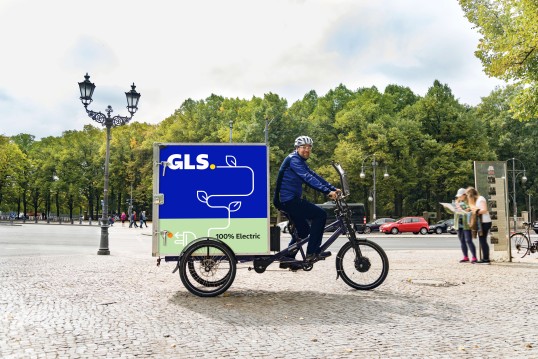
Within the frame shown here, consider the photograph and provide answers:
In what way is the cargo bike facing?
to the viewer's right

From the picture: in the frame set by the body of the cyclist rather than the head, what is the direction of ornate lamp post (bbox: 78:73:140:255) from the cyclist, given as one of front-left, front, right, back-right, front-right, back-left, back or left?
back-left

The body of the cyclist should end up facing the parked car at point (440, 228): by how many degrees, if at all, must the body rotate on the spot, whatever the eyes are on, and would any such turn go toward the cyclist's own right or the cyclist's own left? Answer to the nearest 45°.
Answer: approximately 90° to the cyclist's own left

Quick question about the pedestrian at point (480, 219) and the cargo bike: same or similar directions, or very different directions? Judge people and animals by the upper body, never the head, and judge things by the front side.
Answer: very different directions

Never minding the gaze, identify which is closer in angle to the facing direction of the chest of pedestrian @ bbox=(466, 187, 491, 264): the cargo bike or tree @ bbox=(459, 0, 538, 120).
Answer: the cargo bike

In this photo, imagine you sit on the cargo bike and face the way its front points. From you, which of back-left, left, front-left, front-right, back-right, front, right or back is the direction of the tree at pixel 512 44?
front-left

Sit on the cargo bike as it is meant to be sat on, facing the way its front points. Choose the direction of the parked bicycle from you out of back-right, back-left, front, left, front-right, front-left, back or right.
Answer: front-left

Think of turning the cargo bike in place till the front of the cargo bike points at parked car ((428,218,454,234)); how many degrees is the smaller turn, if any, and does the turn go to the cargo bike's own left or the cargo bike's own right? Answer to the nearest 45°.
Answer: approximately 90° to the cargo bike's own left

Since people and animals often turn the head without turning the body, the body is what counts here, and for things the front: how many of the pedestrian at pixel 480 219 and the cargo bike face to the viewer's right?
1

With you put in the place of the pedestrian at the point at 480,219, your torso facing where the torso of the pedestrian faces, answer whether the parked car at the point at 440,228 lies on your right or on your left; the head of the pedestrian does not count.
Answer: on your right

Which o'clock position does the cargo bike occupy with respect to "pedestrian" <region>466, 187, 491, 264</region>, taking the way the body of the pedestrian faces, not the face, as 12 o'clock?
The cargo bike is roughly at 10 o'clock from the pedestrian.

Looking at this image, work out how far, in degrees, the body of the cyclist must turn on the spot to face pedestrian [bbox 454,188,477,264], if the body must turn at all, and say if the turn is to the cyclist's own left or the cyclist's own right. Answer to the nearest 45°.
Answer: approximately 45° to the cyclist's own left

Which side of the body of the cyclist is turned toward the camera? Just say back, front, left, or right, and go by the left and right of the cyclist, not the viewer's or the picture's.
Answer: right

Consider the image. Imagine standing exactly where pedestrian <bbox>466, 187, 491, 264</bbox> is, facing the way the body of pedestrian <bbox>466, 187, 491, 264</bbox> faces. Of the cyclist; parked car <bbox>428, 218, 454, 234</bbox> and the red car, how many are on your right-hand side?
2

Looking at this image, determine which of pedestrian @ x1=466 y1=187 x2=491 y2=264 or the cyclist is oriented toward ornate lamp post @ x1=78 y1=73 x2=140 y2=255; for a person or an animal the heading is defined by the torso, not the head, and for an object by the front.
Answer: the pedestrian

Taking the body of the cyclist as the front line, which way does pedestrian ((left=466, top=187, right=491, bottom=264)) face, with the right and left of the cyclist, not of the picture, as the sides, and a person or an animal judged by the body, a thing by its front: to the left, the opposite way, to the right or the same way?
the opposite way

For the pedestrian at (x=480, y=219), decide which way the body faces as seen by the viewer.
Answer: to the viewer's left

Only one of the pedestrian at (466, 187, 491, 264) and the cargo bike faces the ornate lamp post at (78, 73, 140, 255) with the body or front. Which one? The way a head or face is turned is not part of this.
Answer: the pedestrian

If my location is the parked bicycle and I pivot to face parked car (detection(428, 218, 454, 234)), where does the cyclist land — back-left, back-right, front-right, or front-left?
back-left
